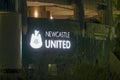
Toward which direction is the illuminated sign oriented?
toward the camera
